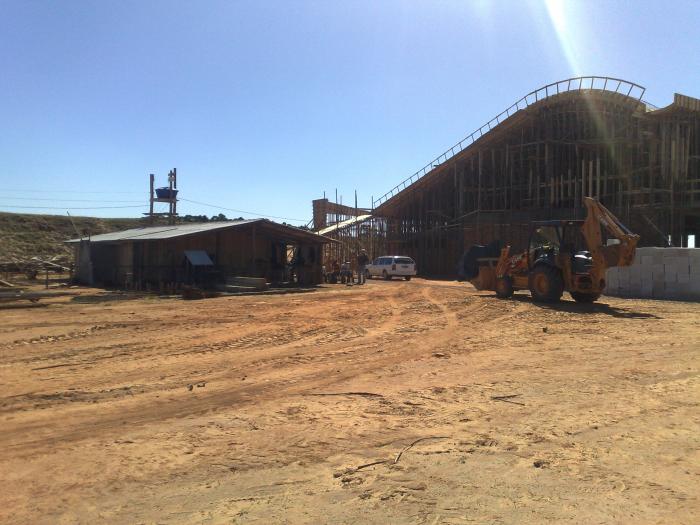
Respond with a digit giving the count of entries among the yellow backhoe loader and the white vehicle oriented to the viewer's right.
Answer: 0

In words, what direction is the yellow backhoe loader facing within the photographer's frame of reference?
facing away from the viewer and to the left of the viewer

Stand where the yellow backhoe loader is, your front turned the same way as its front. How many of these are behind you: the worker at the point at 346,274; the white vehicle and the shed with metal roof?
0

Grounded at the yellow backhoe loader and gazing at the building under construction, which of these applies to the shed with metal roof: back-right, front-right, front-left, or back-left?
front-left

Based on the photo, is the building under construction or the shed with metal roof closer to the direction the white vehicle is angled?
the shed with metal roof

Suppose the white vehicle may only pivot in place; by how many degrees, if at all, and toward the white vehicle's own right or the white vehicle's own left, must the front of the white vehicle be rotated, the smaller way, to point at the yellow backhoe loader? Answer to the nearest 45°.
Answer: approximately 135° to the white vehicle's own left

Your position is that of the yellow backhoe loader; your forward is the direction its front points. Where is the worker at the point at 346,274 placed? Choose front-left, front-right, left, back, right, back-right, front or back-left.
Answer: front

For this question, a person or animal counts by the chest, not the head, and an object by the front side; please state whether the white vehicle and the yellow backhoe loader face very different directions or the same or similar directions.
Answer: same or similar directions
